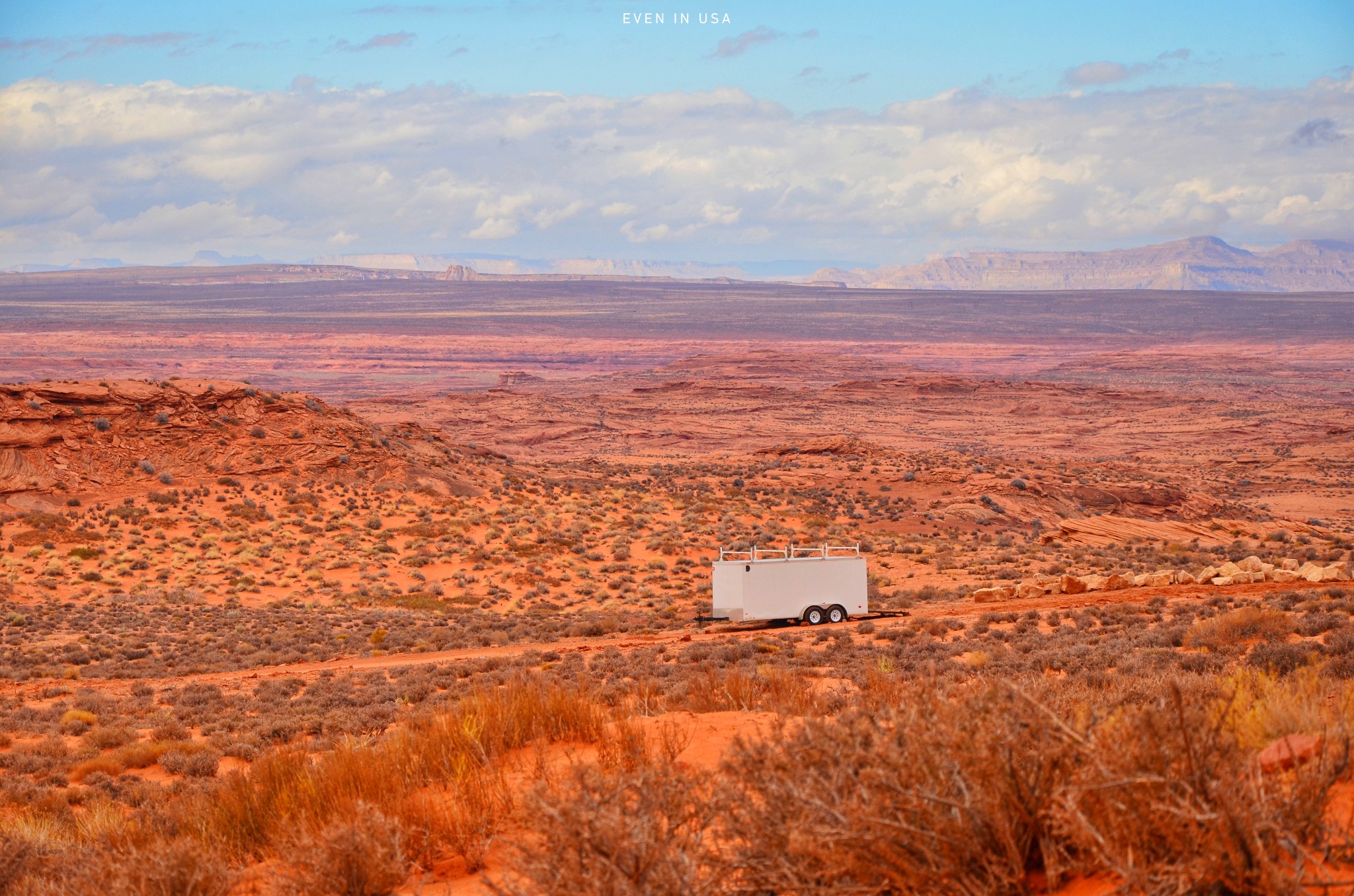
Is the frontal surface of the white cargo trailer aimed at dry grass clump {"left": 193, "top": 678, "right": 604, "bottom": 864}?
no

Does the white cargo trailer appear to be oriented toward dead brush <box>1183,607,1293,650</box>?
no

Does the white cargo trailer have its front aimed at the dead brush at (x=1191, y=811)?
no

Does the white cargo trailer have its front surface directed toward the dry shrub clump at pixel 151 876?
no
